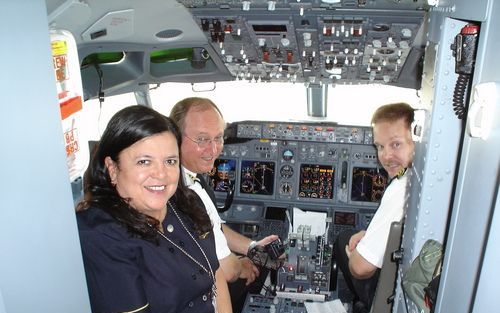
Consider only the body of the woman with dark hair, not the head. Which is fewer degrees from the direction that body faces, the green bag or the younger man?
the green bag

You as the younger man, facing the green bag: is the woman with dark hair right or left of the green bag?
right

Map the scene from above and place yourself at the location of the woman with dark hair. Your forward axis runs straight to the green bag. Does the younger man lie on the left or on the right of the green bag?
left

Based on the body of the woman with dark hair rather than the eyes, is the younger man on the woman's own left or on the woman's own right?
on the woman's own left

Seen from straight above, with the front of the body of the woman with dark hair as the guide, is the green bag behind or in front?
in front
